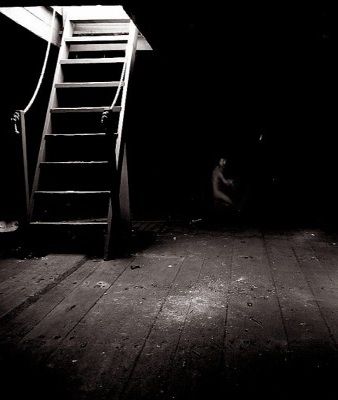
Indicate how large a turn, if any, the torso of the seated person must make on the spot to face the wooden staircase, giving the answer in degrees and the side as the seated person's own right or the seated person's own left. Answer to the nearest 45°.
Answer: approximately 135° to the seated person's own right
